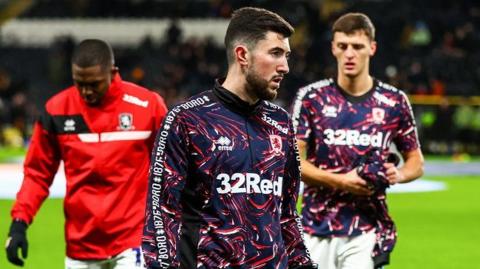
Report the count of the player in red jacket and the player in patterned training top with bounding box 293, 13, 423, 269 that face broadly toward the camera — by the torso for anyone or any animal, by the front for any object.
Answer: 2

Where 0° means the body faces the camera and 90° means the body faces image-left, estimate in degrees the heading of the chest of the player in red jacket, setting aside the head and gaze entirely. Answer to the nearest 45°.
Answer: approximately 0°

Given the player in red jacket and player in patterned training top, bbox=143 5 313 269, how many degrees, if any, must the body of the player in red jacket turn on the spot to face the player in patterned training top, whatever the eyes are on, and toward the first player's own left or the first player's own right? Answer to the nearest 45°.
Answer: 0° — they already face them

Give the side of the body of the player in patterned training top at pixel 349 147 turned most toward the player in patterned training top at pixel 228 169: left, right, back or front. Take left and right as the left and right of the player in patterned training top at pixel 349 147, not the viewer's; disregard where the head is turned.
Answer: front

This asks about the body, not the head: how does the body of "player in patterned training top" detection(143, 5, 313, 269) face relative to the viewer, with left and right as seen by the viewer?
facing the viewer and to the right of the viewer

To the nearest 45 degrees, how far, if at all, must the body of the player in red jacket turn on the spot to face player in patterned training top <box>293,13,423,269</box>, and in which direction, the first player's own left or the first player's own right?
approximately 90° to the first player's own left

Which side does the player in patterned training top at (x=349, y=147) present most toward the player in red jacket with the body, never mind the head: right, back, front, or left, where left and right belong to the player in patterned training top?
right

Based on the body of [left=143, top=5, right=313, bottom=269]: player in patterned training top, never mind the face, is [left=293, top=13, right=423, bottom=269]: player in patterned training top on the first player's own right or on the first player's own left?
on the first player's own left
